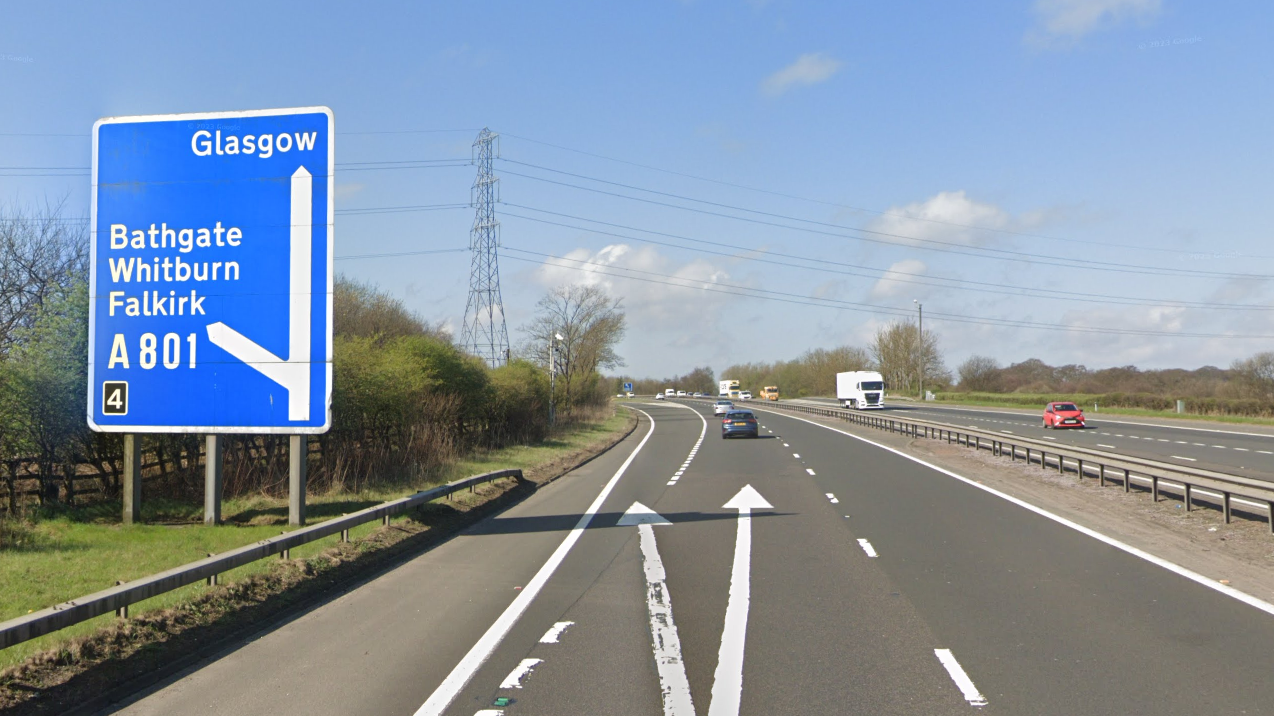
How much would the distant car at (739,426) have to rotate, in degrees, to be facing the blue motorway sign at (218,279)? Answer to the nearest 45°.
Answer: approximately 180°

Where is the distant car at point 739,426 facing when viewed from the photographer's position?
facing away from the viewer

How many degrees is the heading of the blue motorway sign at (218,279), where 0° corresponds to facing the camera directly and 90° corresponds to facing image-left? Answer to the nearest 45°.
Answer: approximately 0°

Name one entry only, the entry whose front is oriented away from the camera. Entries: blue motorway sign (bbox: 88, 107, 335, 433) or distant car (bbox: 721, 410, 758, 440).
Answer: the distant car

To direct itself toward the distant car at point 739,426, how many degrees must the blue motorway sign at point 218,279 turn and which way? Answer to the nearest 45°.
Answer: approximately 135° to its left
